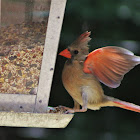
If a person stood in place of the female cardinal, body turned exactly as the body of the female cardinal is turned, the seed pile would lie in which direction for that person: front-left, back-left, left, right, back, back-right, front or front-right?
front-left

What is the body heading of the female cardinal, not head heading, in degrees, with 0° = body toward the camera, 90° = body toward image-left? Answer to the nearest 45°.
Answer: approximately 90°
